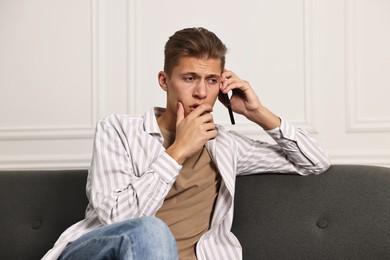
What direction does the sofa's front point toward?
toward the camera
